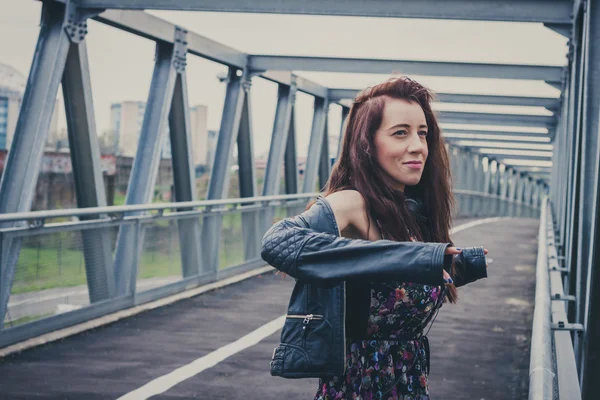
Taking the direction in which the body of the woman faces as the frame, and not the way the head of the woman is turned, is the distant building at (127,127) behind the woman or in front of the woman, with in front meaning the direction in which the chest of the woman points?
behind

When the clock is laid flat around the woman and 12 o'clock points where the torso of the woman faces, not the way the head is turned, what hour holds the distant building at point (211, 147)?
The distant building is roughly at 7 o'clock from the woman.

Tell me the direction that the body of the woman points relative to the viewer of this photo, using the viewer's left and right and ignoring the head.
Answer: facing the viewer and to the right of the viewer

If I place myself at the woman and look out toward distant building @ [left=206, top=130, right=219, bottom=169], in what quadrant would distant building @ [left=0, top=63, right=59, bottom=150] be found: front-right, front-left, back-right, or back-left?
front-left

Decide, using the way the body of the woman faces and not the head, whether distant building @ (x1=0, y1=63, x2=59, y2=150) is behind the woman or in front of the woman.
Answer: behind
